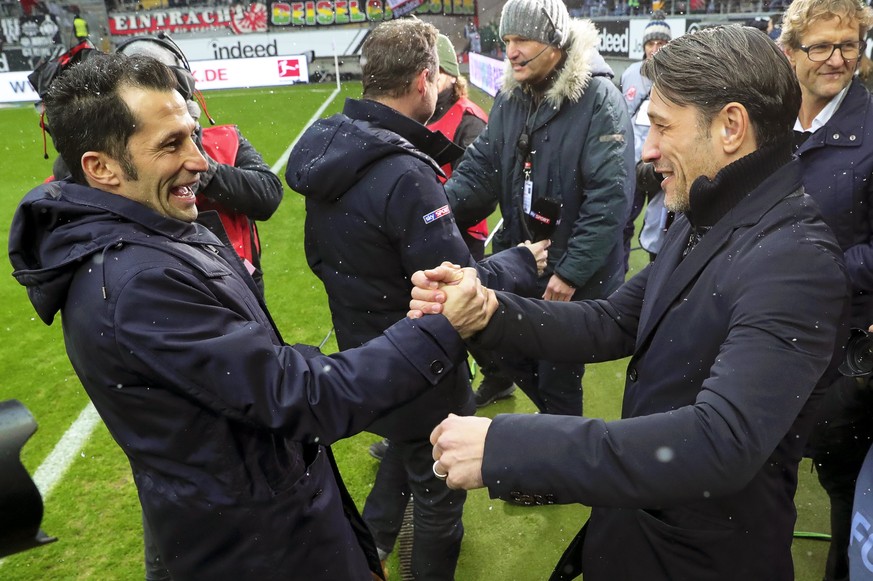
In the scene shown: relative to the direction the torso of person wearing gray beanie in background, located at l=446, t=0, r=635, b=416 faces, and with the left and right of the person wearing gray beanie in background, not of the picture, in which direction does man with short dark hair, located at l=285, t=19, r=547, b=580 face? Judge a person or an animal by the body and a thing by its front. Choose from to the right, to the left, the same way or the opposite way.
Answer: the opposite way

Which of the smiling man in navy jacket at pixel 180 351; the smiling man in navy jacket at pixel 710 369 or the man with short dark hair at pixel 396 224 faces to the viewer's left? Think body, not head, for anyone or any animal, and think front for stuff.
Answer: the smiling man in navy jacket at pixel 710 369

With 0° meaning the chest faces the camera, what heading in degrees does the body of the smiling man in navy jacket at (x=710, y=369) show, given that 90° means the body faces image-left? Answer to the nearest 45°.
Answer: approximately 90°

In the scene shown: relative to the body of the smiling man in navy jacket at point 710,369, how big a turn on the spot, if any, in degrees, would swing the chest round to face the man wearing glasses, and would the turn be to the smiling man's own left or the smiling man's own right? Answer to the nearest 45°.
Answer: approximately 90° to the smiling man's own right

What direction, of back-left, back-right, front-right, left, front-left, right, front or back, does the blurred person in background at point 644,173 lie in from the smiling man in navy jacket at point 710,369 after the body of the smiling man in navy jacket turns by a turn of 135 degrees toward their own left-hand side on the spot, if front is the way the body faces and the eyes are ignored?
back-left

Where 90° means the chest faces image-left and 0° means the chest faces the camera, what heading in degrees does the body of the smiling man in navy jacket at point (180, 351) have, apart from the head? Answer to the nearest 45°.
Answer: approximately 270°

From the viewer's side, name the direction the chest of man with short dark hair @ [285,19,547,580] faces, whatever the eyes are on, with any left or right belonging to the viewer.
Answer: facing away from the viewer and to the right of the viewer

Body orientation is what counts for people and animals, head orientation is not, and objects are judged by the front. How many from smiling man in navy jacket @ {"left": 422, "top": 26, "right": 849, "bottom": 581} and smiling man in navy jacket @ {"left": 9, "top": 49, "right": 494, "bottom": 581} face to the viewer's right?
1

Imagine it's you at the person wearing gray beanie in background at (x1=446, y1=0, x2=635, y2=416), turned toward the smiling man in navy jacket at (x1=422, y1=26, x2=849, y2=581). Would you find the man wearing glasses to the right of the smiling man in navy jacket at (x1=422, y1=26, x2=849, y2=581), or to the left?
left

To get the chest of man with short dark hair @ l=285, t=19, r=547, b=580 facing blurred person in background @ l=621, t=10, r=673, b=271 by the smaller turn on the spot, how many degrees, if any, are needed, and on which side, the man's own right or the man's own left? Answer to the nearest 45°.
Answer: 0° — they already face them

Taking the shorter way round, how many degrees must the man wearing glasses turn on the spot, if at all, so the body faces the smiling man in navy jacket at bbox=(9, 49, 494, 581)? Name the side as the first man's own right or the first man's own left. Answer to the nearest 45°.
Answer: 0° — they already face them

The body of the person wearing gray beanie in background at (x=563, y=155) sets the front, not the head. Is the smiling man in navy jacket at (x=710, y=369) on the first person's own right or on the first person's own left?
on the first person's own left

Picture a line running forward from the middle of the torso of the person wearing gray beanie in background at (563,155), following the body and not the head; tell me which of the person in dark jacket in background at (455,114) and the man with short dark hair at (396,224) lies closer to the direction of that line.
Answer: the man with short dark hair

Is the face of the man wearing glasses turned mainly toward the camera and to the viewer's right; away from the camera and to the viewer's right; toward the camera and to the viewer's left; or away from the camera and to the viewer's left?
toward the camera and to the viewer's left

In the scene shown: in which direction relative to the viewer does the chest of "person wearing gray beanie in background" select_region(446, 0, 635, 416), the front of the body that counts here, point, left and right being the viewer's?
facing the viewer and to the left of the viewer

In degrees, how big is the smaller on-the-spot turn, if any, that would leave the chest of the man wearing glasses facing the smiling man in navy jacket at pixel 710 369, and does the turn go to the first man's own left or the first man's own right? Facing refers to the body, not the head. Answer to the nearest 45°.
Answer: approximately 45° to the first man's own left
